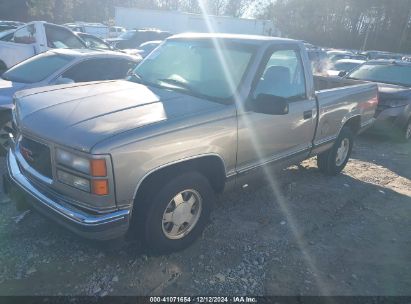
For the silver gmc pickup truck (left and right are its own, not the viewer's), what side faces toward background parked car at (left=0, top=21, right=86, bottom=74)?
right

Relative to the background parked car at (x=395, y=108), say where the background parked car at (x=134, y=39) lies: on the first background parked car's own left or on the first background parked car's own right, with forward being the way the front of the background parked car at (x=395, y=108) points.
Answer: on the first background parked car's own right

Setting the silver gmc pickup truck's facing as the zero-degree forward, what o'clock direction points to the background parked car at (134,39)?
The background parked car is roughly at 4 o'clock from the silver gmc pickup truck.

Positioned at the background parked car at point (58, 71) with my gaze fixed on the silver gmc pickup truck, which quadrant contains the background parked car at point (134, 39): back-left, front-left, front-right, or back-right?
back-left

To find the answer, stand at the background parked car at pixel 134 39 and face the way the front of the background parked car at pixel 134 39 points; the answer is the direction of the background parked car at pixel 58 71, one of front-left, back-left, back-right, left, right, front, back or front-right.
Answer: front-left

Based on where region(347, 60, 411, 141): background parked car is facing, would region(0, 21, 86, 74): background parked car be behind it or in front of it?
in front

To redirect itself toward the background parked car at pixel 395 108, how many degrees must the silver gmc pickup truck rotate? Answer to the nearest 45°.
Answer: approximately 180°

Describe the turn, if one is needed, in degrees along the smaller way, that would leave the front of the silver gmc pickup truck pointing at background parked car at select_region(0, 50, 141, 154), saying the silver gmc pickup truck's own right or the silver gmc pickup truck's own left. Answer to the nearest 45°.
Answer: approximately 90° to the silver gmc pickup truck's own right

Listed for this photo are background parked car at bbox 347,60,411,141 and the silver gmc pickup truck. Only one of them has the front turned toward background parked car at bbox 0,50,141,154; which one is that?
background parked car at bbox 347,60,411,141

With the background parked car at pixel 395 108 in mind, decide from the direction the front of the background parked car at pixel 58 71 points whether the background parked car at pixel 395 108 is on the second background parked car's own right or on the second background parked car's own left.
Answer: on the second background parked car's own left

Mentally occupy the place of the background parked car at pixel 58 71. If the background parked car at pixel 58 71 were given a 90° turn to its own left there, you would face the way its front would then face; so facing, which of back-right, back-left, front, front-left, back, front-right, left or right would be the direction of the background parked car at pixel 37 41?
back-left

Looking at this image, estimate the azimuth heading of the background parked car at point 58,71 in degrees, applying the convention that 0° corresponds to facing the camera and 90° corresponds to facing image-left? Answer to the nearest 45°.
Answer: approximately 45°

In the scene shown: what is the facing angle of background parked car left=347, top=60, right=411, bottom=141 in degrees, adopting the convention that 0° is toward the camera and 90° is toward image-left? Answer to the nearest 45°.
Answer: approximately 45°

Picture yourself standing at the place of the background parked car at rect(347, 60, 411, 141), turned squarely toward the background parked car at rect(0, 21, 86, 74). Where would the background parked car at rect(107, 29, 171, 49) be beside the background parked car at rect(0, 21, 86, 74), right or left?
right

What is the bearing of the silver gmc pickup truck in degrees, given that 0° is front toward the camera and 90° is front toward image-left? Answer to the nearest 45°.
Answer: approximately 45°
